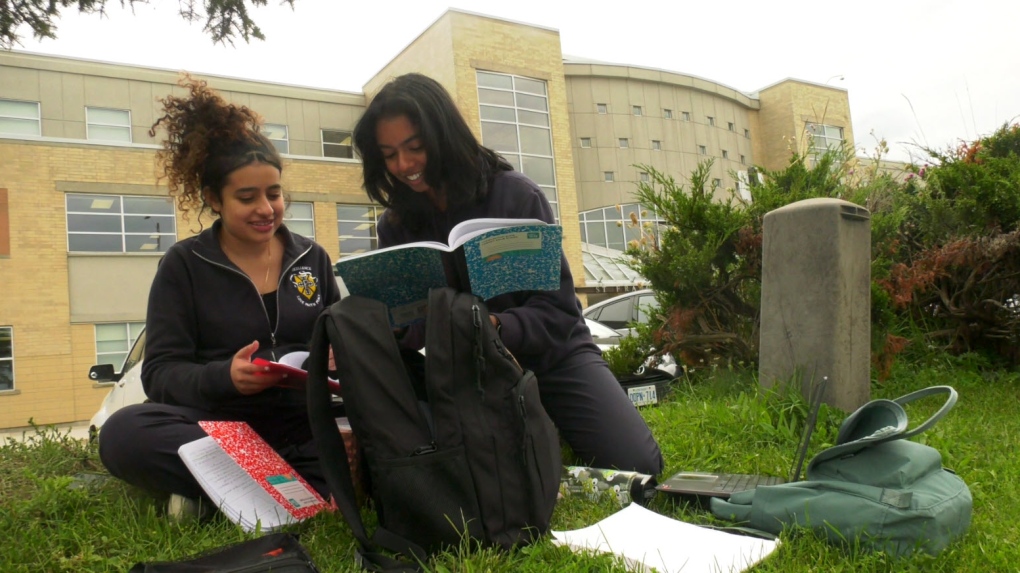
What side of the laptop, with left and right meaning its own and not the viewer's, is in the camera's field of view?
left

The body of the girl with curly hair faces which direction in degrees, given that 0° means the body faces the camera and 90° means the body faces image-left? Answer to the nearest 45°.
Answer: approximately 315°

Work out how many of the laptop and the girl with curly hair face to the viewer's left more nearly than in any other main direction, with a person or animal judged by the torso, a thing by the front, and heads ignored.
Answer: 1

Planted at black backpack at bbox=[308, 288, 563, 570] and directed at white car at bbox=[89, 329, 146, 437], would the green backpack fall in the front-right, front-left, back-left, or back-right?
back-right

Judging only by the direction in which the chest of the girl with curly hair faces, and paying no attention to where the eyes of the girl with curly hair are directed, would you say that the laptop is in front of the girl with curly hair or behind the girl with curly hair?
in front

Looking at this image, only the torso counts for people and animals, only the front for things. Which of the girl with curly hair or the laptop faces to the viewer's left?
the laptop

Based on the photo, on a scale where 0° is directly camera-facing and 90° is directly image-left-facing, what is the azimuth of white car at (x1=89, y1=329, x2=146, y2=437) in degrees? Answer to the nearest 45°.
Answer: approximately 45°

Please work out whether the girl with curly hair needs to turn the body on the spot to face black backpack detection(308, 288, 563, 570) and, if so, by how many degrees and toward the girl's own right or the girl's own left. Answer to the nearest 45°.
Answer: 0° — they already face it

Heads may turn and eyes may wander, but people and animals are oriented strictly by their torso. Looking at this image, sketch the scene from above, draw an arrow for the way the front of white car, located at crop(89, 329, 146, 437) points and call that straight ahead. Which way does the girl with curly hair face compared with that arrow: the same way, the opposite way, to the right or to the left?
to the left

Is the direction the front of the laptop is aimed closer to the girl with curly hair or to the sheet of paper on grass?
the girl with curly hair

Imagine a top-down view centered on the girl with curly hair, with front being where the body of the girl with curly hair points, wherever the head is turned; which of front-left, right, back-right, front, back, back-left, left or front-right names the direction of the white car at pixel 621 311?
left

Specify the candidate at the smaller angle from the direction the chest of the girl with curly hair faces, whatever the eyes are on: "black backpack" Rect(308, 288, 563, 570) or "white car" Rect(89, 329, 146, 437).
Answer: the black backpack

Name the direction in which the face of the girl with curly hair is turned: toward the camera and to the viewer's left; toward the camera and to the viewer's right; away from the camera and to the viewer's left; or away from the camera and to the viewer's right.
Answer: toward the camera and to the viewer's right

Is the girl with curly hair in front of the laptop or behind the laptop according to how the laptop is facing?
in front
